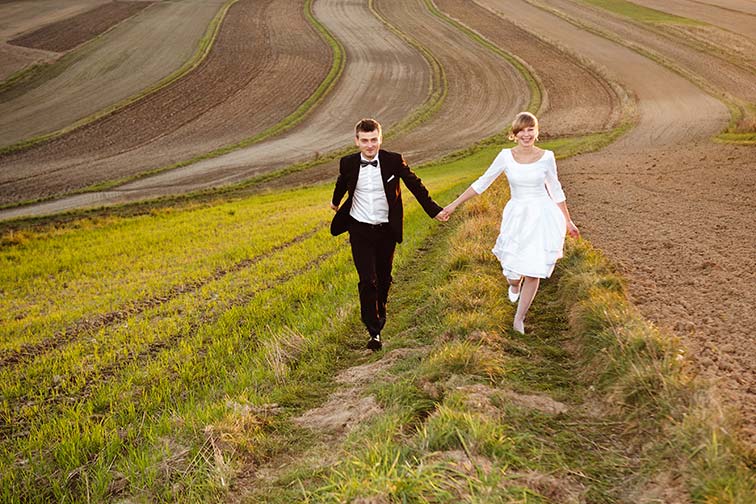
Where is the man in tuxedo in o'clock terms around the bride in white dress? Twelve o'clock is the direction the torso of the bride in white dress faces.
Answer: The man in tuxedo is roughly at 3 o'clock from the bride in white dress.

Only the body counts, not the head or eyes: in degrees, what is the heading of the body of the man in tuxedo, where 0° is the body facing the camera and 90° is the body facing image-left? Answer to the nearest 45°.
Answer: approximately 0°

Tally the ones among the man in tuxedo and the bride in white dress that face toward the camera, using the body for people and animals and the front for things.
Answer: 2

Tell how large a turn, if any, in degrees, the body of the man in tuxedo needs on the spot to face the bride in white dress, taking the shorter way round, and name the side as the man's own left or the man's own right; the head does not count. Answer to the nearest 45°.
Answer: approximately 90° to the man's own left
